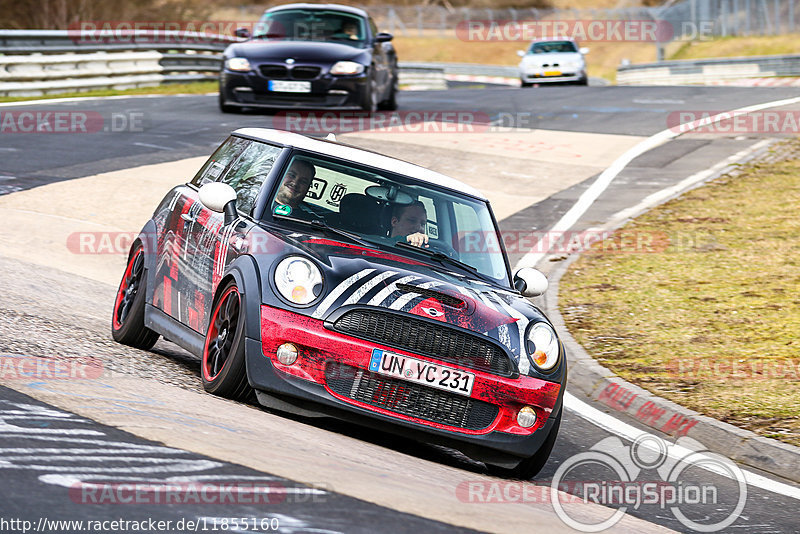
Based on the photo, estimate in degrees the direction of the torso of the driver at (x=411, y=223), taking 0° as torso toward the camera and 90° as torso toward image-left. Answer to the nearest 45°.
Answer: approximately 315°

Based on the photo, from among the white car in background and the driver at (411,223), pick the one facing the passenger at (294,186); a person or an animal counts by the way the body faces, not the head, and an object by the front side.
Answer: the white car in background

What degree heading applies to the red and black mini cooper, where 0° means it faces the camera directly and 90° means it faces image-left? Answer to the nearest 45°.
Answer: approximately 315°

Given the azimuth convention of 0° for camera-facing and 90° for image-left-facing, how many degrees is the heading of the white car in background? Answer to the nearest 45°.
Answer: approximately 0°

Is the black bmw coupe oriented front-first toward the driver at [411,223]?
yes

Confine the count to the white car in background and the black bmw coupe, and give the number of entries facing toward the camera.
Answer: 2

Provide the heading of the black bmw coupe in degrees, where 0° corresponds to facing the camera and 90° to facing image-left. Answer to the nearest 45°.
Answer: approximately 0°

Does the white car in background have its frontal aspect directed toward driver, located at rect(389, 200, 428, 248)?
yes

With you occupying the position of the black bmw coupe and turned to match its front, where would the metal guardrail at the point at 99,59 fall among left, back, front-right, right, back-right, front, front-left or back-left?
back-right

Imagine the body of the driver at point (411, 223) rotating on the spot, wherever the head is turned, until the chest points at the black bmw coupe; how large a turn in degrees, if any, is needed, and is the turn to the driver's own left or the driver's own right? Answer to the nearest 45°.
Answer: approximately 135° to the driver's own left

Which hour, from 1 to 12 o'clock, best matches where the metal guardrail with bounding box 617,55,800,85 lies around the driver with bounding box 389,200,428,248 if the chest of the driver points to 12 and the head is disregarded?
The metal guardrail is roughly at 8 o'clock from the driver.

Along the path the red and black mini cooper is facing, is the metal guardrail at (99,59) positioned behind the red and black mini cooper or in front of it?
behind

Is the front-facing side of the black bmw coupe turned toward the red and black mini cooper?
yes
